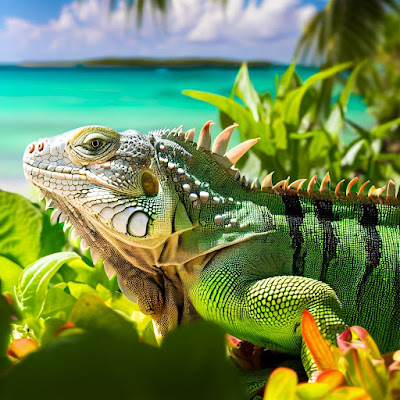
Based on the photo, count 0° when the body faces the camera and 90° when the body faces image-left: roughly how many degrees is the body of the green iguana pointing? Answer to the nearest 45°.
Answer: approximately 90°

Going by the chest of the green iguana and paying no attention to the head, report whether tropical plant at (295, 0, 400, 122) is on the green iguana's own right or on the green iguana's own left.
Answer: on the green iguana's own right

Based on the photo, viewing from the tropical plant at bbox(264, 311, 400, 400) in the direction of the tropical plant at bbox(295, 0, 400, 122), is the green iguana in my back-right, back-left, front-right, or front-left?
front-left
